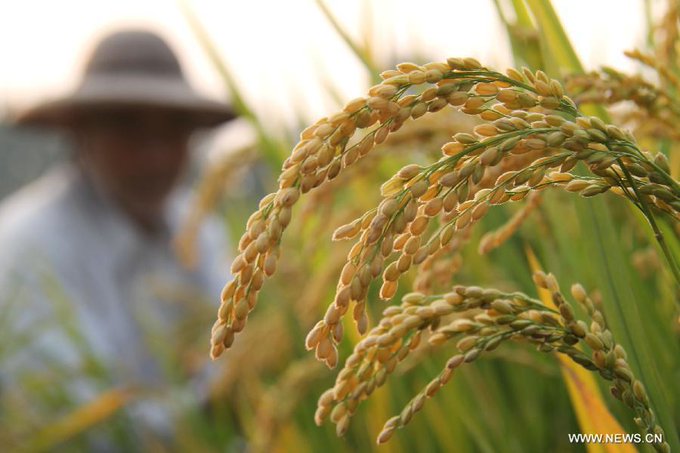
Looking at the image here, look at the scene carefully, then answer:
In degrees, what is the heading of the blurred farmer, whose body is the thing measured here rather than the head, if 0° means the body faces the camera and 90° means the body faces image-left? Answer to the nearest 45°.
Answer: approximately 315°

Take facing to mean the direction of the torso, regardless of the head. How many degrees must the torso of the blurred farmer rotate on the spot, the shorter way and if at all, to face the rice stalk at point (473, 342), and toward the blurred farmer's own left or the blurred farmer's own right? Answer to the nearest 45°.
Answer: approximately 45° to the blurred farmer's own right

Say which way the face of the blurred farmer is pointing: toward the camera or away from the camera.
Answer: toward the camera
